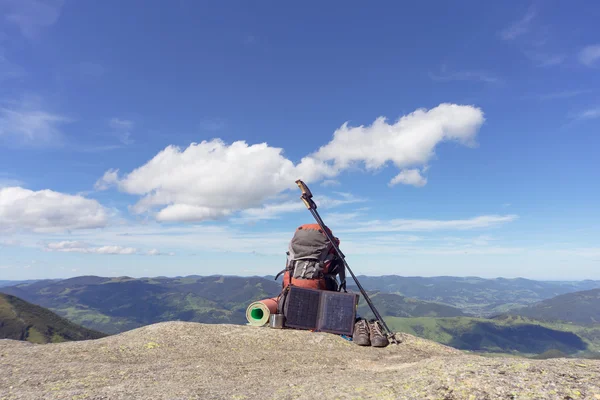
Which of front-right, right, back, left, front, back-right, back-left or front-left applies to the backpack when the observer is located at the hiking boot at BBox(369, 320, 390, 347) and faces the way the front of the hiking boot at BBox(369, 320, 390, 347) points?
back

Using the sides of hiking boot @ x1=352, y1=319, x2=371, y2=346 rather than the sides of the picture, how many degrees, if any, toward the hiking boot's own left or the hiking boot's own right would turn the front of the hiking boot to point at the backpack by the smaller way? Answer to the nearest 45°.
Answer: approximately 135° to the hiking boot's own right

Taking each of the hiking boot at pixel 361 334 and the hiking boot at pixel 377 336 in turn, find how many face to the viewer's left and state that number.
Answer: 0

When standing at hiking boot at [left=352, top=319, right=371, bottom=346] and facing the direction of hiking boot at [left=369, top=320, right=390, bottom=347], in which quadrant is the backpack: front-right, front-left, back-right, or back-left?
back-left

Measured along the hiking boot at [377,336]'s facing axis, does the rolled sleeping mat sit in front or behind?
behind

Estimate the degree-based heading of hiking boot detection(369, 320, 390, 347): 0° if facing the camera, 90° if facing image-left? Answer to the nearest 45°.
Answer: approximately 315°
